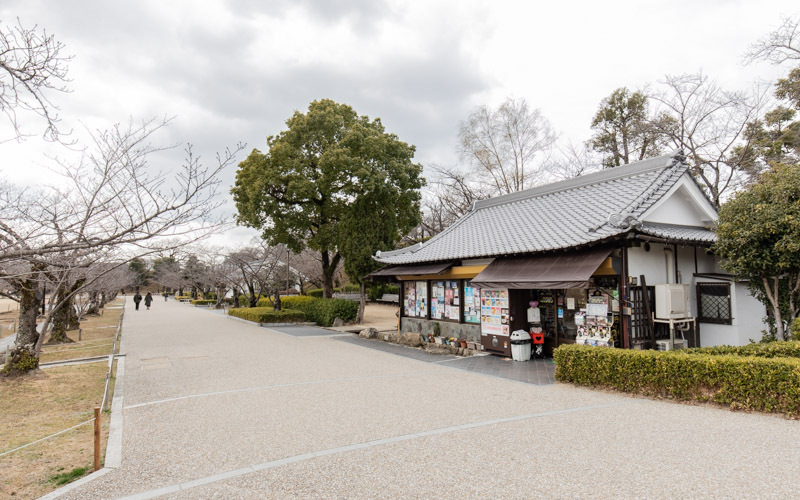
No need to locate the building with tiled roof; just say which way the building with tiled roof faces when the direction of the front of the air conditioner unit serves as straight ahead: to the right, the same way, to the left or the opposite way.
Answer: to the right

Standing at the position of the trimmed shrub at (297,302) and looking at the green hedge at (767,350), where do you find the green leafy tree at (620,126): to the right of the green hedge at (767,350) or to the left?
left

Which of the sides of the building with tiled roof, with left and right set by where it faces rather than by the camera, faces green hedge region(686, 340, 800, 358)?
left

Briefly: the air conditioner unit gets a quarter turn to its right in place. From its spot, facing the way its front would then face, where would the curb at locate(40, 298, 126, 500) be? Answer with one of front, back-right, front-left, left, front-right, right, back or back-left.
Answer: front

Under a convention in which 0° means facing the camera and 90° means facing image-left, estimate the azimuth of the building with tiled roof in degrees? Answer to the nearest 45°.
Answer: approximately 45°

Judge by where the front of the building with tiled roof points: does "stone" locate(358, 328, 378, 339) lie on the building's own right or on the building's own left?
on the building's own right

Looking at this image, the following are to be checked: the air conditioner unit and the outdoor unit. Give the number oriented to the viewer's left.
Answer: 0

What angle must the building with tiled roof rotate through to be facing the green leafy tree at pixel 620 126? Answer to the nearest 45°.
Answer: approximately 135° to its right

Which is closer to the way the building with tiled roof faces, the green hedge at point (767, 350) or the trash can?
the trash can

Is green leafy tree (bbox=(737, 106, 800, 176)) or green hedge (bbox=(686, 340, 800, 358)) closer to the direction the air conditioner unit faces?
the green hedge

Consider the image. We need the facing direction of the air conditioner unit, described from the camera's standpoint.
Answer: facing the viewer and to the right of the viewer

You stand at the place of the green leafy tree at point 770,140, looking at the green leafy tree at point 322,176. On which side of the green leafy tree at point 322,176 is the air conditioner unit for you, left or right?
left
